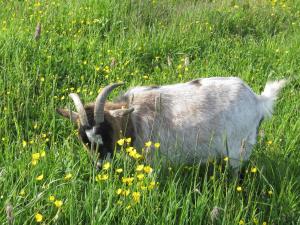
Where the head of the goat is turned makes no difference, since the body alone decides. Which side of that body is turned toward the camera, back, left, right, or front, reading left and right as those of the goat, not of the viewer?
left

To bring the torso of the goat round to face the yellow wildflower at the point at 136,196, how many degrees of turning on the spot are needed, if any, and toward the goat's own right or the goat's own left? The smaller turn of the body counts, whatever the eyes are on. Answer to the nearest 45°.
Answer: approximately 90° to the goat's own left
